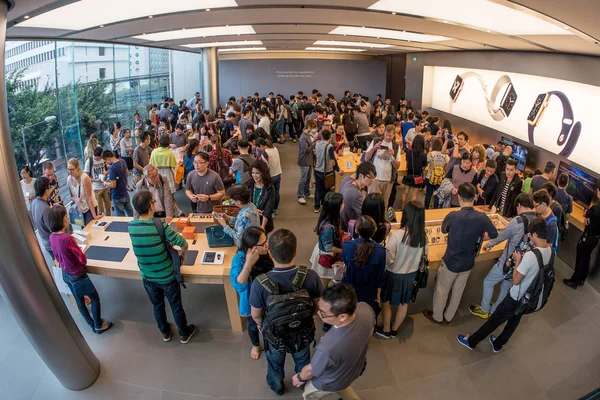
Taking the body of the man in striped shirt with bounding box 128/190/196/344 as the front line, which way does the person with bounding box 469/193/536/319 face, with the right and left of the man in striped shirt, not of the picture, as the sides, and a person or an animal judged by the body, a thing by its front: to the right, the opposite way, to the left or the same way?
to the left

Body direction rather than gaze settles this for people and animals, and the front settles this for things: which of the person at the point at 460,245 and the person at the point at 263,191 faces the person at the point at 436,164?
the person at the point at 460,245

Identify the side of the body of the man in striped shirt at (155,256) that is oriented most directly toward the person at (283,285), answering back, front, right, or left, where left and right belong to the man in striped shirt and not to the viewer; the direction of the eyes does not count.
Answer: right

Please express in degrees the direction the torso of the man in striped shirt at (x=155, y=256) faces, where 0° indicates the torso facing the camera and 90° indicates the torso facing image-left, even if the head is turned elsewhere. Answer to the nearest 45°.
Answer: approximately 225°

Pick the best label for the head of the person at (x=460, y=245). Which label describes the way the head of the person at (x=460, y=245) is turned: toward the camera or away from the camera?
away from the camera

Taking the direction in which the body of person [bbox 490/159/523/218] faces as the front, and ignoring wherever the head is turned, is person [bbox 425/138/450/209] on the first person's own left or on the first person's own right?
on the first person's own right

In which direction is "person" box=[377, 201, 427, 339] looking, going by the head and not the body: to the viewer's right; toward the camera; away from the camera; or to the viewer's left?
away from the camera

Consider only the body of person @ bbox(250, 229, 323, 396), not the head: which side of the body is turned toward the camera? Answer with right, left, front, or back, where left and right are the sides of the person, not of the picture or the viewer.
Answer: back

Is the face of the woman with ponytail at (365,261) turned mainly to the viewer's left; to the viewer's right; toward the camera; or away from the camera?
away from the camera

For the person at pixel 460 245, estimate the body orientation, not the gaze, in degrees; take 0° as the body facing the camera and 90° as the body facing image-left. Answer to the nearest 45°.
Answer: approximately 180°

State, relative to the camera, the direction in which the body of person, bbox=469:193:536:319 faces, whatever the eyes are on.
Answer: to the viewer's left

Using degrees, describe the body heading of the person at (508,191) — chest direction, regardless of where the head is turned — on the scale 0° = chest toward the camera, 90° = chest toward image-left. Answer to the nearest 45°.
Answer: approximately 45°
